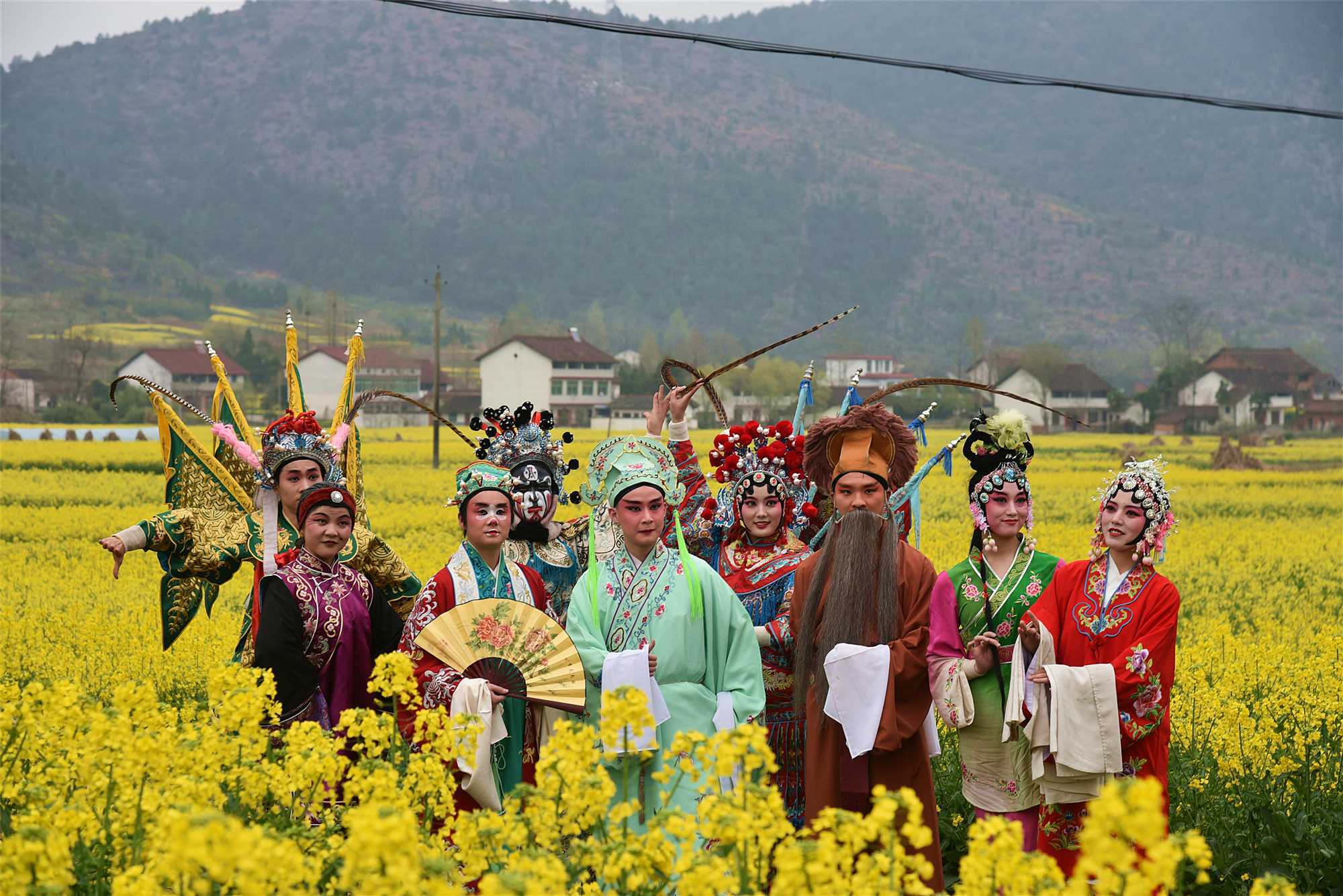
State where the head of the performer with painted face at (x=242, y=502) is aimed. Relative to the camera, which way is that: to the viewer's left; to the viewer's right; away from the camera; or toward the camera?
toward the camera

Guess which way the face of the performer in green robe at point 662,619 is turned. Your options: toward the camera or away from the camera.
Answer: toward the camera

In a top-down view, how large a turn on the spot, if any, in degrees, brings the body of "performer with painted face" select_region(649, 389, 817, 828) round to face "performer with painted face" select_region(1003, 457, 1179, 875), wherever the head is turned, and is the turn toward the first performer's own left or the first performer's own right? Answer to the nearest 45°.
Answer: approximately 45° to the first performer's own left

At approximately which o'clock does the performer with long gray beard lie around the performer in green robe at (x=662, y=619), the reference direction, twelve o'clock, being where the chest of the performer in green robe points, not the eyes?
The performer with long gray beard is roughly at 9 o'clock from the performer in green robe.

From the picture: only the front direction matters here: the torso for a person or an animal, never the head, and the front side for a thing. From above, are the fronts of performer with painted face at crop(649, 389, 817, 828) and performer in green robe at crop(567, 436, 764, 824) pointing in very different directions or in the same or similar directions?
same or similar directions

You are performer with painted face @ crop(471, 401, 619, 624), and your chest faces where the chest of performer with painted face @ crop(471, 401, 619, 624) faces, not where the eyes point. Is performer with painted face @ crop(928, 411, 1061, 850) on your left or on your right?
on your left

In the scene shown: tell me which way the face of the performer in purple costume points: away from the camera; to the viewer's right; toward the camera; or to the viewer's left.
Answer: toward the camera

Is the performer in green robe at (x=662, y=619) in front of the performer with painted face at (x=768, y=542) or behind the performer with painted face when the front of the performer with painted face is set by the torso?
in front

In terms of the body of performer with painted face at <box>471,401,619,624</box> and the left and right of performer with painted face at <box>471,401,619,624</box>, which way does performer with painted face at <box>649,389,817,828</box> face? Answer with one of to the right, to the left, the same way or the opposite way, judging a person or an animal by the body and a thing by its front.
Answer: the same way

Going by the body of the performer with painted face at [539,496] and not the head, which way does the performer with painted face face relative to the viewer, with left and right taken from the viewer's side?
facing the viewer

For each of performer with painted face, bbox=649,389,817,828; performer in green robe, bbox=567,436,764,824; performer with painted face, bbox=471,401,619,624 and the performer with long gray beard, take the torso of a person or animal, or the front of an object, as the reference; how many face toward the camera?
4

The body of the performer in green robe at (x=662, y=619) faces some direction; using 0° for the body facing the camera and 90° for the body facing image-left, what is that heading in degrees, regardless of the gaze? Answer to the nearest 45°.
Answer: approximately 0°

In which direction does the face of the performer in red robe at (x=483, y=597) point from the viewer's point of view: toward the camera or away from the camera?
toward the camera

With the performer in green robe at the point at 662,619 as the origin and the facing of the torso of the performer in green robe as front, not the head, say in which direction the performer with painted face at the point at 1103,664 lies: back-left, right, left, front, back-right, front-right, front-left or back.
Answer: left

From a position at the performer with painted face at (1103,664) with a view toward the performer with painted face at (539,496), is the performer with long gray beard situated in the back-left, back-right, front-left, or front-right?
front-left

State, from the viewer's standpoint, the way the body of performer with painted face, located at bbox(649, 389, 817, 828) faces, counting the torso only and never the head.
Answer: toward the camera

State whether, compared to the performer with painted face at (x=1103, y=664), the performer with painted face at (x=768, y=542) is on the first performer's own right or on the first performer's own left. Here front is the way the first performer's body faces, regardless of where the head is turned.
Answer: on the first performer's own right
